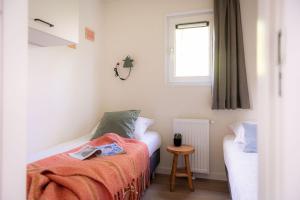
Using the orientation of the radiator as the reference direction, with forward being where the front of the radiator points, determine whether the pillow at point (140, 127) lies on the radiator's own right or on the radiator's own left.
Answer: on the radiator's own right

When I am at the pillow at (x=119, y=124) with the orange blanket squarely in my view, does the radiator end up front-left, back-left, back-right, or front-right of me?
back-left

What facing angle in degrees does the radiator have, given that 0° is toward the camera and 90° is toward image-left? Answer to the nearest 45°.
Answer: approximately 0°

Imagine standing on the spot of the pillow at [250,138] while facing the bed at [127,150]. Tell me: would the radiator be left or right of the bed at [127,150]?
right

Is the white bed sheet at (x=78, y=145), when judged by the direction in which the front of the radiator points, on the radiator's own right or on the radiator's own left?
on the radiator's own right

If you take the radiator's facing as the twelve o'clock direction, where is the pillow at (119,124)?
The pillow is roughly at 2 o'clock from the radiator.

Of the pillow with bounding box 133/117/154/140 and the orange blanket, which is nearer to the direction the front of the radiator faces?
the orange blanket

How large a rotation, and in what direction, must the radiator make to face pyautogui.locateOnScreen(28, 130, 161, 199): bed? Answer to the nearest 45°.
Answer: approximately 45° to its right
